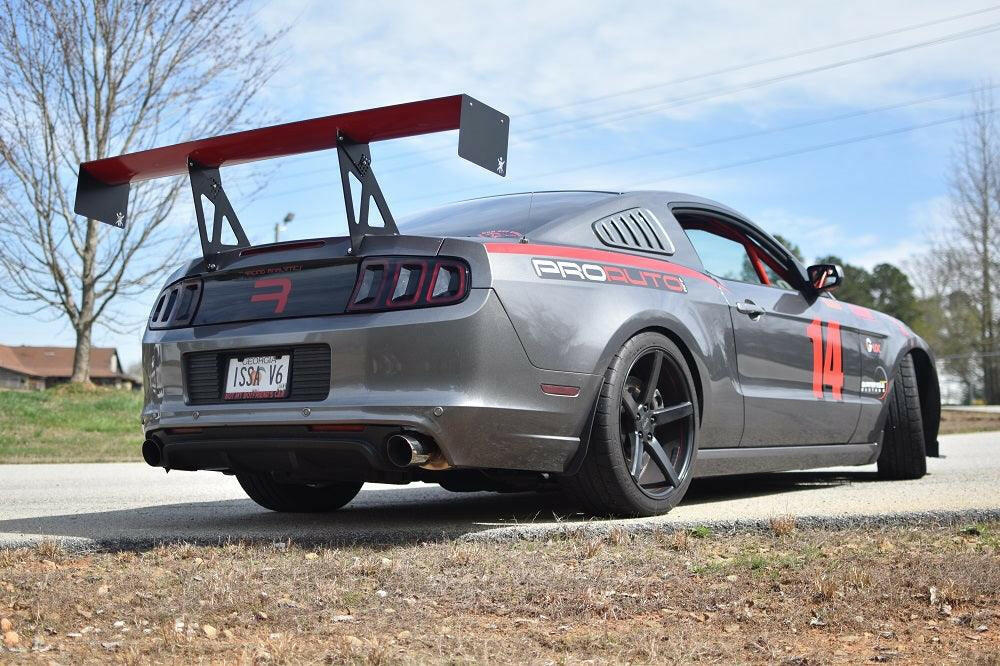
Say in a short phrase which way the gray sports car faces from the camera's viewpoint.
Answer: facing away from the viewer and to the right of the viewer
